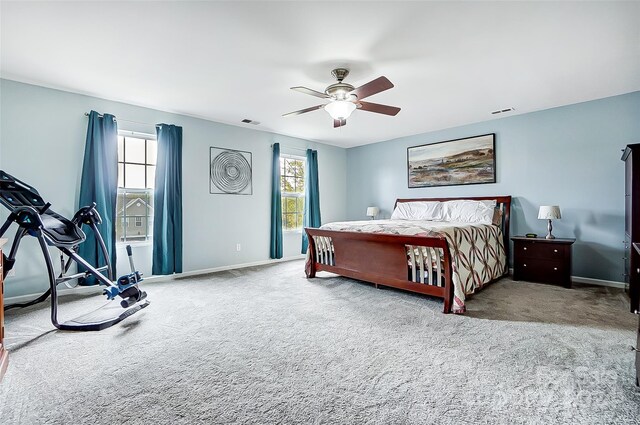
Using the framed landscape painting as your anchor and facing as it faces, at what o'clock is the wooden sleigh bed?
The wooden sleigh bed is roughly at 11 o'clock from the framed landscape painting.

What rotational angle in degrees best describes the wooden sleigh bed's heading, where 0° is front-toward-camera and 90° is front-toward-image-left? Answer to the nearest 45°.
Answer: approximately 45°

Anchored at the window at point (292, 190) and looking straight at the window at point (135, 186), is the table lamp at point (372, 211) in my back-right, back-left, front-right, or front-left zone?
back-left

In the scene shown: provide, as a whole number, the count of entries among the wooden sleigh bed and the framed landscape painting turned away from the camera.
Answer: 0

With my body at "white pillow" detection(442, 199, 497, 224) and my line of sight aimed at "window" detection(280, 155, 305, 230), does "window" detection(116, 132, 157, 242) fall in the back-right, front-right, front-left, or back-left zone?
front-left

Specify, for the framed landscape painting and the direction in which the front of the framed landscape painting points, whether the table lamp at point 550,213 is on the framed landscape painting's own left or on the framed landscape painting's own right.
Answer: on the framed landscape painting's own left

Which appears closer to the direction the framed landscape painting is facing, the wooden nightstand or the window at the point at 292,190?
the window

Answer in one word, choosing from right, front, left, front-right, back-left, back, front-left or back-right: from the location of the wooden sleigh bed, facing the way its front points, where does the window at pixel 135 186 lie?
front-right

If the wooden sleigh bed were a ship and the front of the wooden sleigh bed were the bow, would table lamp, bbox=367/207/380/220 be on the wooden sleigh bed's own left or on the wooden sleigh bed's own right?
on the wooden sleigh bed's own right

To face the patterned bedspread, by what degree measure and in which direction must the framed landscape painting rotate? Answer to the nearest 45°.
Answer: approximately 45° to its left

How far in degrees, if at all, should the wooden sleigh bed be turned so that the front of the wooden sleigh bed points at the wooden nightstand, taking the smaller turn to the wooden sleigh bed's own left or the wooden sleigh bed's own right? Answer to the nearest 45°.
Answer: approximately 180°

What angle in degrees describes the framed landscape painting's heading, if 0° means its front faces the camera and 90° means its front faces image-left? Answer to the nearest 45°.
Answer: approximately 45°

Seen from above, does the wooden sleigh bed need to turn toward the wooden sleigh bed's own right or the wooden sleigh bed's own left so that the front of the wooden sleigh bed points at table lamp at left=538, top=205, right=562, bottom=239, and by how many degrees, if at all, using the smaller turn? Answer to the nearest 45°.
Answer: approximately 180°

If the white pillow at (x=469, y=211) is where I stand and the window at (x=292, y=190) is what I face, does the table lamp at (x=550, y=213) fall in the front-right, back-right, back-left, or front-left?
back-left

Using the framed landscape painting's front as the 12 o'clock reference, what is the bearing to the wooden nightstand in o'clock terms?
The wooden nightstand is roughly at 9 o'clock from the framed landscape painting.

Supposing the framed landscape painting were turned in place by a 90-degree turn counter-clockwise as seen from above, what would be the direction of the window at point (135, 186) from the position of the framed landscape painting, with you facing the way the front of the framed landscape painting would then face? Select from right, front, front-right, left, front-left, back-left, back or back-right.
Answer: right

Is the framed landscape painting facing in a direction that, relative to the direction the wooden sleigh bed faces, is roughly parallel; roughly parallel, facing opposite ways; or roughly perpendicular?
roughly parallel
